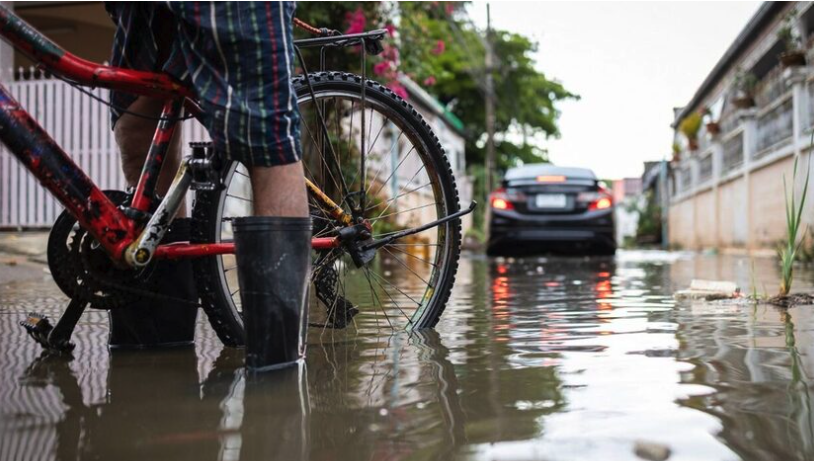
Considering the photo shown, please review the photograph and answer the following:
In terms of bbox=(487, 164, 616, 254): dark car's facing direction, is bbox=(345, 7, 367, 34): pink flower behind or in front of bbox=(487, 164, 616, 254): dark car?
behind

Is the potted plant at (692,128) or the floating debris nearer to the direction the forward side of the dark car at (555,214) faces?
the potted plant

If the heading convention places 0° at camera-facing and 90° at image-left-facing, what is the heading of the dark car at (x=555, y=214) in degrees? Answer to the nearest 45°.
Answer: approximately 180°

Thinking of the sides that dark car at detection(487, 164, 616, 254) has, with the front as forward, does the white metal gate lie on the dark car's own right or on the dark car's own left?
on the dark car's own left

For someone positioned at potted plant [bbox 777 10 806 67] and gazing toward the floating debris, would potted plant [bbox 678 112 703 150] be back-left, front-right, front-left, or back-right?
back-right

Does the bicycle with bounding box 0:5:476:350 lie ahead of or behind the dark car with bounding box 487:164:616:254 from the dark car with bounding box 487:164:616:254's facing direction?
behind

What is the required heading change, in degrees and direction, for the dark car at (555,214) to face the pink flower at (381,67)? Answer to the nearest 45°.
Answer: approximately 135° to its left

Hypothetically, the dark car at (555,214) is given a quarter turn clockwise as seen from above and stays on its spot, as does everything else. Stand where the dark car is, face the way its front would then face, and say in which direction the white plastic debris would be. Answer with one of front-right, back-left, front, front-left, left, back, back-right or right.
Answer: right

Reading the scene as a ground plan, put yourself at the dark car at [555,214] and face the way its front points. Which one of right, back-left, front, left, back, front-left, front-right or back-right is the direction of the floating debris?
back
